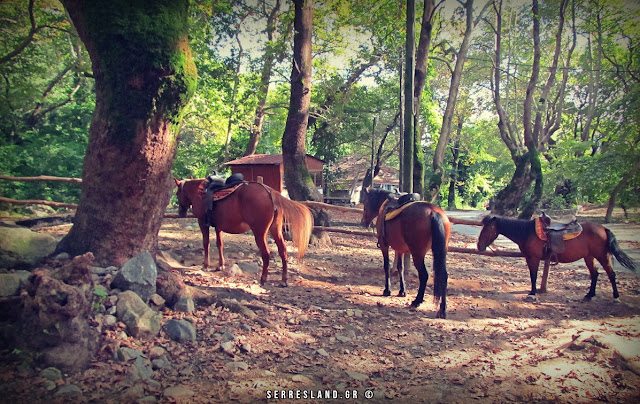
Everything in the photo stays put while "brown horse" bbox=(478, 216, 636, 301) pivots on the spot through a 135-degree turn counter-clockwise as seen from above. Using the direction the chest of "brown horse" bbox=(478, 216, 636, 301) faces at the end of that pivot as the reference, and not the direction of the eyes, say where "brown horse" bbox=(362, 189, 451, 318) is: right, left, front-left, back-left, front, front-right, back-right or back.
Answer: right

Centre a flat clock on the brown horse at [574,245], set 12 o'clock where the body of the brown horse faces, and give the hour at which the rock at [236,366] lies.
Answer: The rock is roughly at 10 o'clock from the brown horse.

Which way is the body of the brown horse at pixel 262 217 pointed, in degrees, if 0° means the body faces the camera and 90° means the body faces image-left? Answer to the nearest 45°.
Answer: approximately 135°

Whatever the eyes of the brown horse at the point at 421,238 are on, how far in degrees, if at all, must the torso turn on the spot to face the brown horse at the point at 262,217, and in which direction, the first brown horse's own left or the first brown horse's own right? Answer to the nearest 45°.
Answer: approximately 45° to the first brown horse's own left

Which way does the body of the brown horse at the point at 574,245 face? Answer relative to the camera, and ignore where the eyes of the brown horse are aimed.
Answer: to the viewer's left

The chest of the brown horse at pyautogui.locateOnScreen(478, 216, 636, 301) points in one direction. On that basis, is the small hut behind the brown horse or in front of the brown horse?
in front

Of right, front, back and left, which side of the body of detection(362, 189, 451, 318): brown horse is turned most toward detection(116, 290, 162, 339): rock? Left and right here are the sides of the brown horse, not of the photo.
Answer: left

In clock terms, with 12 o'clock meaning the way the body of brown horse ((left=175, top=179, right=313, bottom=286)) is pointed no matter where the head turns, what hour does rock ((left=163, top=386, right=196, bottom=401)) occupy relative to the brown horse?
The rock is roughly at 8 o'clock from the brown horse.

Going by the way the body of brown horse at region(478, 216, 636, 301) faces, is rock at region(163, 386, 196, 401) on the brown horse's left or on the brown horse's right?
on the brown horse's left

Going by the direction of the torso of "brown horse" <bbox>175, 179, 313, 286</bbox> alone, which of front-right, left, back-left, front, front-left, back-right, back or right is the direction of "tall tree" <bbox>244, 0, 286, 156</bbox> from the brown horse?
front-right

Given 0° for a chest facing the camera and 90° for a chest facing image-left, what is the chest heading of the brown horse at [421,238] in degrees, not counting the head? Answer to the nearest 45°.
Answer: approximately 135°

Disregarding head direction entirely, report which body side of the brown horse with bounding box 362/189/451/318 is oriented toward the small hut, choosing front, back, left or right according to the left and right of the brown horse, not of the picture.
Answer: front

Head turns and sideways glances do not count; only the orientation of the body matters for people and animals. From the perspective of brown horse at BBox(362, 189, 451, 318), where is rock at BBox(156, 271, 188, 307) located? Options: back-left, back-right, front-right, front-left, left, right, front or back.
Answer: left
